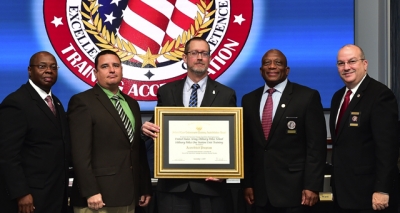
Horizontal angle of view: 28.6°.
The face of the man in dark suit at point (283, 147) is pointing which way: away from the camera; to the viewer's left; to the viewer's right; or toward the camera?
toward the camera

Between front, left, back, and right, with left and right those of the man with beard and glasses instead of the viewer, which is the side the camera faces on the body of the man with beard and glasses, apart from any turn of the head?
front

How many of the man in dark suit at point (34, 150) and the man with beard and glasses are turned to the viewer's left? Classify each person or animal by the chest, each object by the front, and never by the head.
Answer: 0

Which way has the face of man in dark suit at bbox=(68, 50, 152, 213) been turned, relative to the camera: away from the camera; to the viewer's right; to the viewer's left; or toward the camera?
toward the camera

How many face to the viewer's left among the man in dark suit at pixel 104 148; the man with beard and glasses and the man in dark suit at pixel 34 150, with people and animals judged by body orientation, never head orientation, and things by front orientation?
0

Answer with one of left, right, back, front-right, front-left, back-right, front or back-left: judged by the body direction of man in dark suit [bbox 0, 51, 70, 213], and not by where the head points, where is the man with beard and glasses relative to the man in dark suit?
front-left

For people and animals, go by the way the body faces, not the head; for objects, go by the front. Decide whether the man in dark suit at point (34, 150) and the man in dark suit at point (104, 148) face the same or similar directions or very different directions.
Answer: same or similar directions

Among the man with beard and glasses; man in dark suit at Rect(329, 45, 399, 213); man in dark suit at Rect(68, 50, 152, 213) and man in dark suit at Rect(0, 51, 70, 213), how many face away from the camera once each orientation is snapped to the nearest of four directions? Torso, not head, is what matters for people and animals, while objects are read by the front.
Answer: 0

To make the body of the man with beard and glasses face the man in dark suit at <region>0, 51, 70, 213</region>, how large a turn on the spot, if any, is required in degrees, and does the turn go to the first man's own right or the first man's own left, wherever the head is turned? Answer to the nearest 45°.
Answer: approximately 90° to the first man's own right

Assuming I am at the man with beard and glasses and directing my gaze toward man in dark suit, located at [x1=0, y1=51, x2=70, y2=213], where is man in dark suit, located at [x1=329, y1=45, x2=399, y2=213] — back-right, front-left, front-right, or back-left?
back-left

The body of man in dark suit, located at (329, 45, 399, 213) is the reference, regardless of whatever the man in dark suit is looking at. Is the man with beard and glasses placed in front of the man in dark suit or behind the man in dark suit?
in front

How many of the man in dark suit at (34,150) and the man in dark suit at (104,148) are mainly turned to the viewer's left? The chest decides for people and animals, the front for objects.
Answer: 0

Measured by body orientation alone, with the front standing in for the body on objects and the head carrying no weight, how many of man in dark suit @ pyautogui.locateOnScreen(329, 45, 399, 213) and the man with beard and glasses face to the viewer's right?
0

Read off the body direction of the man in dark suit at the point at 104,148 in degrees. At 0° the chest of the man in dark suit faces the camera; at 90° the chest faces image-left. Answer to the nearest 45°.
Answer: approximately 315°
